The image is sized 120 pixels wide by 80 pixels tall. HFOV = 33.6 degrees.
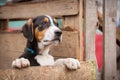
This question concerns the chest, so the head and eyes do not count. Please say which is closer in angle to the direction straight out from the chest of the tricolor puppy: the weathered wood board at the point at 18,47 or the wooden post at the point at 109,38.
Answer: the wooden post

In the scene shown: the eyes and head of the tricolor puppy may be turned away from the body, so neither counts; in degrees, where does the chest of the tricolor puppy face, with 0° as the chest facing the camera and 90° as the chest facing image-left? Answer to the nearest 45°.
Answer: approximately 315°
